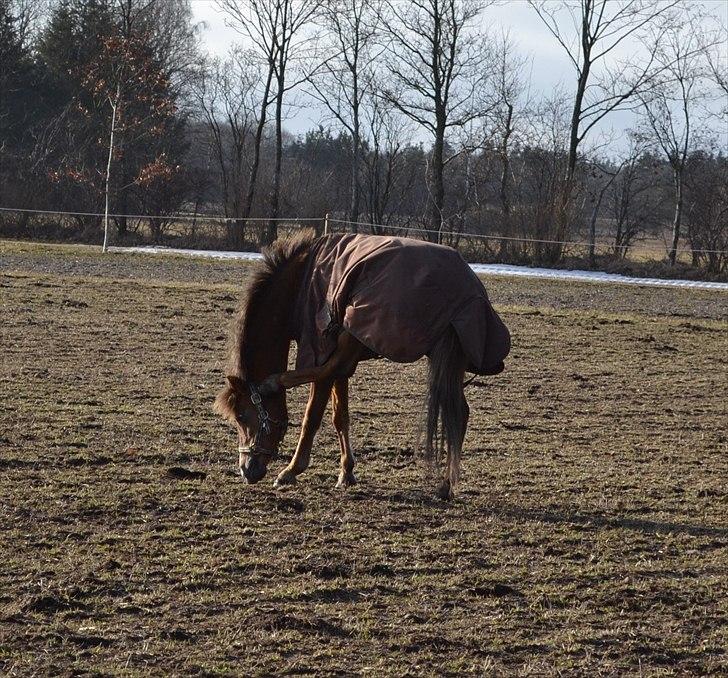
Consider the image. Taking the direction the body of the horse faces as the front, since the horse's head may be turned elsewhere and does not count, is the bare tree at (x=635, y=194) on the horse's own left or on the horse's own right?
on the horse's own right

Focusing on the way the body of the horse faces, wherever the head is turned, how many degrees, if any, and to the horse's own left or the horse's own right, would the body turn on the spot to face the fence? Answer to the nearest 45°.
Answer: approximately 90° to the horse's own right

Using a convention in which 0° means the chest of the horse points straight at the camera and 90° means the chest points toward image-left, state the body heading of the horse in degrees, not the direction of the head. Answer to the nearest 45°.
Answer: approximately 90°
